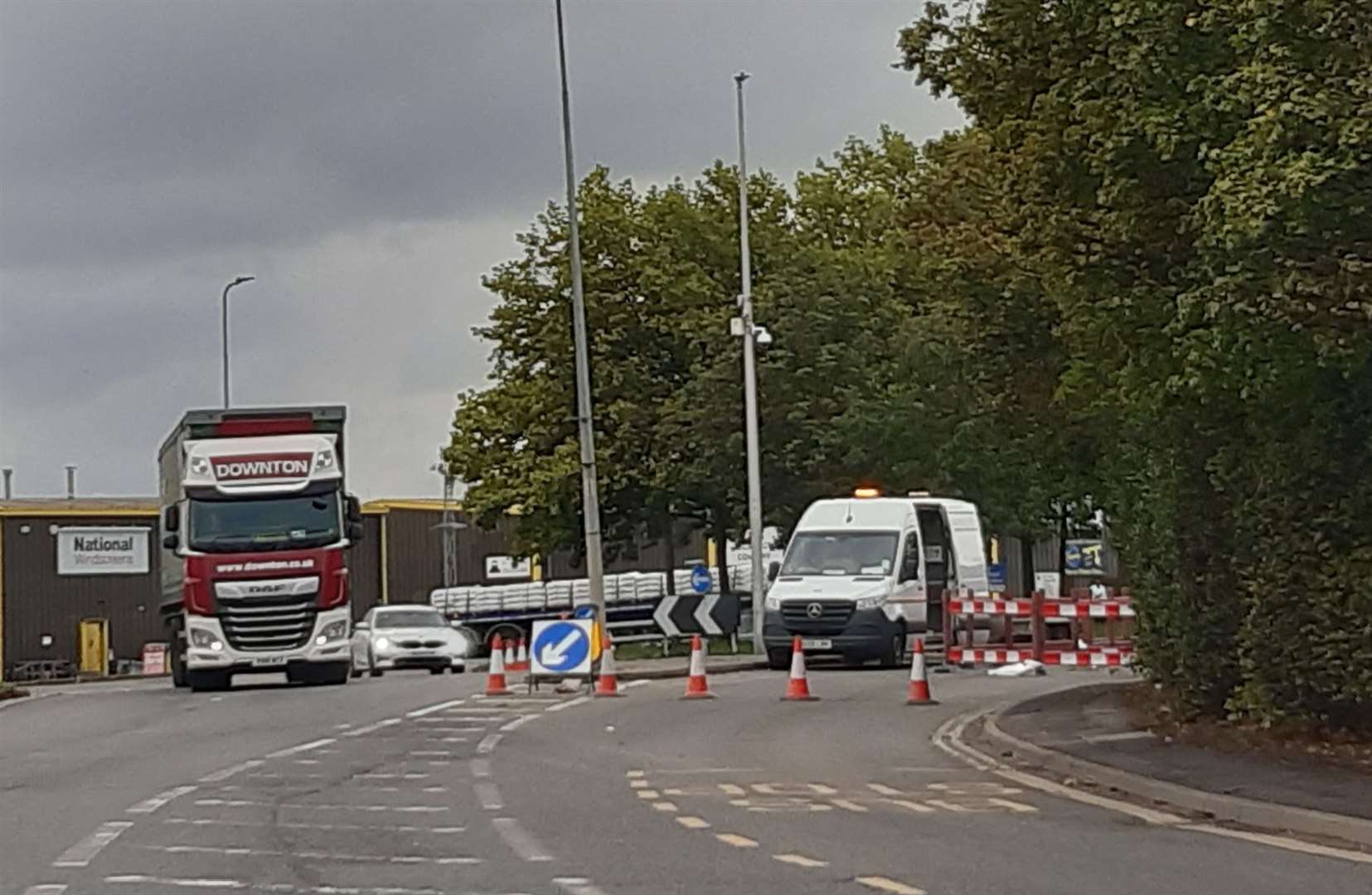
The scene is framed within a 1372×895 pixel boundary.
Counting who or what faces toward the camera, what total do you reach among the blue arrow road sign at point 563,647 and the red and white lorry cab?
2

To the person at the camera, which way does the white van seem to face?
facing the viewer and to the left of the viewer

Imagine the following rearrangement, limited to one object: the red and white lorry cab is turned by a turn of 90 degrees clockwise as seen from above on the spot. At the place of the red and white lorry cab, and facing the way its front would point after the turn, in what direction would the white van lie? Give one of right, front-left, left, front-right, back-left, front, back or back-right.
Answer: back

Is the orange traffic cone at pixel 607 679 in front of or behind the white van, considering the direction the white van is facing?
in front

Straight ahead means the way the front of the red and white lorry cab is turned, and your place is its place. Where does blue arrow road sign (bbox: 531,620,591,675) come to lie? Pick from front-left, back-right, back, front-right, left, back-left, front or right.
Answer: front-left

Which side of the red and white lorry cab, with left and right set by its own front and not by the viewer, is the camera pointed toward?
front

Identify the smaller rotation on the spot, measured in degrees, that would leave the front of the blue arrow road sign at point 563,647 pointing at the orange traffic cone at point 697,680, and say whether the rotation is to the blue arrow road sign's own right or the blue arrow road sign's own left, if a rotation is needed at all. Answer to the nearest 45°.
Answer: approximately 45° to the blue arrow road sign's own left

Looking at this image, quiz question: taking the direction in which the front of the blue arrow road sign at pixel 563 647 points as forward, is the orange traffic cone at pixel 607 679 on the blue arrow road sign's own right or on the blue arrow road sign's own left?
on the blue arrow road sign's own left

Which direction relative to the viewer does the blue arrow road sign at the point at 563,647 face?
toward the camera

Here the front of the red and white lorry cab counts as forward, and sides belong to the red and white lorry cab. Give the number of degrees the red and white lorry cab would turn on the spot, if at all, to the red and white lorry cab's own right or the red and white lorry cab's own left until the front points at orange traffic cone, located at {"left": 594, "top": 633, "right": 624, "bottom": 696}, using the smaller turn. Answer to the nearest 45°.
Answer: approximately 45° to the red and white lorry cab's own left
